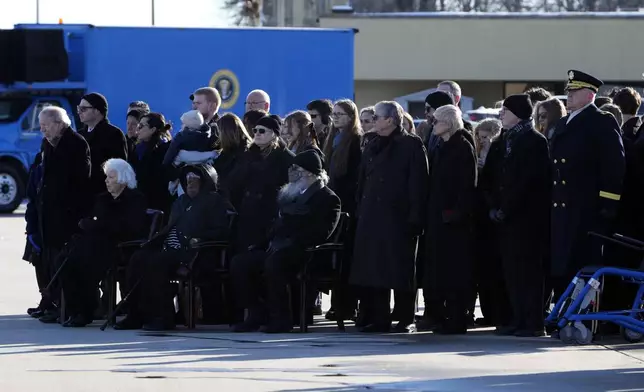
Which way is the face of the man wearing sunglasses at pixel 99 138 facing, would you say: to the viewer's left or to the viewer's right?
to the viewer's left

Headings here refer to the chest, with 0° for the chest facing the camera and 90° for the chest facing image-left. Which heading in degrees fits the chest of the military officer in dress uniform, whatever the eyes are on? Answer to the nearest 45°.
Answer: approximately 45°

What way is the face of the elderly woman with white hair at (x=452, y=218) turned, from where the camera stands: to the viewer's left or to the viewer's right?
to the viewer's left
